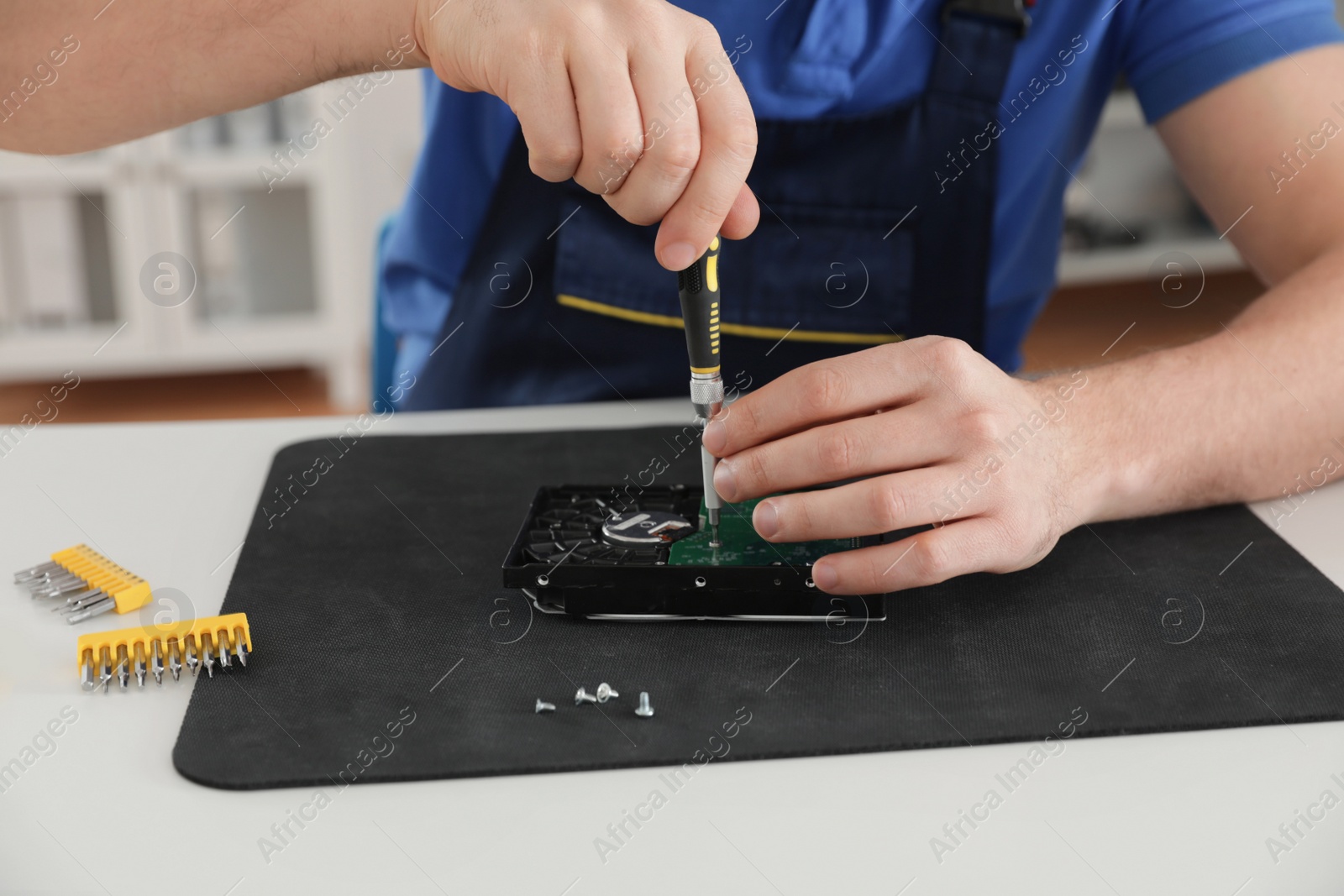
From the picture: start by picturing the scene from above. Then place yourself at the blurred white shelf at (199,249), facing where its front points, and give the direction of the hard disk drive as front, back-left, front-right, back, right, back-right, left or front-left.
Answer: front

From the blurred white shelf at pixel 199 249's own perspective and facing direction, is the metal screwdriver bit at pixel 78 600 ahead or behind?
ahead

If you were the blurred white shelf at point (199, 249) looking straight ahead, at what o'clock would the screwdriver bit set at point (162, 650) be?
The screwdriver bit set is roughly at 12 o'clock from the blurred white shelf.

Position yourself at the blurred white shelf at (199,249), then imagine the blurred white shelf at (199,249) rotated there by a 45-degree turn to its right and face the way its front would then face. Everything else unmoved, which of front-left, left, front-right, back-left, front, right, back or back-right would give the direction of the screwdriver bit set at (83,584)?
front-left

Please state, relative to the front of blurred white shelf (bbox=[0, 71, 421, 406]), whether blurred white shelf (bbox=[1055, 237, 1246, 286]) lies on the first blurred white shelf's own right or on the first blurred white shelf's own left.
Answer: on the first blurred white shelf's own left

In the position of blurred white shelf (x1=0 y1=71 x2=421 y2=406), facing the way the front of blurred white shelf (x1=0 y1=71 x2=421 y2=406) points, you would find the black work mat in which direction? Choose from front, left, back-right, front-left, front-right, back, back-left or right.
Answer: front

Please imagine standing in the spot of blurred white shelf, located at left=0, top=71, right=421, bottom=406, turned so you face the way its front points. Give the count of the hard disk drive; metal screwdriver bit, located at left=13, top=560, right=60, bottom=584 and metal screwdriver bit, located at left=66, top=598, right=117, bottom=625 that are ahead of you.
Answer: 3

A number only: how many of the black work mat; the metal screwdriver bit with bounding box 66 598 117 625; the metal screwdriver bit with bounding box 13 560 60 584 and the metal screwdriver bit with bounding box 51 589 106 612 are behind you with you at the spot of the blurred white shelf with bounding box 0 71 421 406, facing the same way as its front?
0

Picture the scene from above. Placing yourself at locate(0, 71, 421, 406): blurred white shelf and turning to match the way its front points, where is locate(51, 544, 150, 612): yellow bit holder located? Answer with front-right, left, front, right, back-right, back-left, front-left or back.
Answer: front

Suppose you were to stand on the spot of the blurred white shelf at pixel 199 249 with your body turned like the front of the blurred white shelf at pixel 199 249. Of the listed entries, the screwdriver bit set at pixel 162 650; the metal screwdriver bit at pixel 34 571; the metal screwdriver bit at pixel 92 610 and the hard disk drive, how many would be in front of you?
4

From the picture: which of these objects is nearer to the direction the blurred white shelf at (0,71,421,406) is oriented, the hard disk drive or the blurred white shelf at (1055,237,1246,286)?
the hard disk drive

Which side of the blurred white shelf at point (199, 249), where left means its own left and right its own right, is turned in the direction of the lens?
front

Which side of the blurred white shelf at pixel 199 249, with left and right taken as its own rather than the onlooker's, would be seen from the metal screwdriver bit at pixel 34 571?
front

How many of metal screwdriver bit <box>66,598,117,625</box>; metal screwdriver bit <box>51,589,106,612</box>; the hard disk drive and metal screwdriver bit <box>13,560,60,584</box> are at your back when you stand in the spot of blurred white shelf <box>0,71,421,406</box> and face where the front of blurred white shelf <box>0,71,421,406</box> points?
0

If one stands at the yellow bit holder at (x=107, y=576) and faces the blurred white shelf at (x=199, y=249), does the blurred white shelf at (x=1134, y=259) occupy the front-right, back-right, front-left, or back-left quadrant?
front-right
